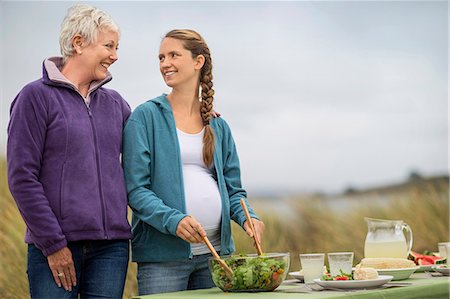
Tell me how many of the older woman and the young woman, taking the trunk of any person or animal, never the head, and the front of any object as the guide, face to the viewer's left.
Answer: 0

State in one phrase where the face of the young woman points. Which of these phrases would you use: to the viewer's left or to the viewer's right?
to the viewer's left

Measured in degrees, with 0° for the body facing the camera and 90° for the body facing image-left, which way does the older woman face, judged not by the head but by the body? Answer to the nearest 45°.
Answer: approximately 315°

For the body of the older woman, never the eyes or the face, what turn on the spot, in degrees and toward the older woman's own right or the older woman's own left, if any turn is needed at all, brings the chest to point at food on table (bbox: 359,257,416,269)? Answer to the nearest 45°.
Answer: approximately 45° to the older woman's own left

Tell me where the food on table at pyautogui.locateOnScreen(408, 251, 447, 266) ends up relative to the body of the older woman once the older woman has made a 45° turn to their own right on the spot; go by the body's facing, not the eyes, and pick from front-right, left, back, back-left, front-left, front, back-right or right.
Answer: left

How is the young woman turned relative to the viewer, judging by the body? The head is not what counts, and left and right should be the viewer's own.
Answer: facing the viewer and to the right of the viewer

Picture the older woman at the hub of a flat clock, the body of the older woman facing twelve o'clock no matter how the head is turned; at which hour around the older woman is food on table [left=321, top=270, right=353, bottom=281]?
The food on table is roughly at 11 o'clock from the older woman.

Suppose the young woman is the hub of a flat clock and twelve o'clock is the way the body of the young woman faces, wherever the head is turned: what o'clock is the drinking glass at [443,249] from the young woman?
The drinking glass is roughly at 10 o'clock from the young woman.
